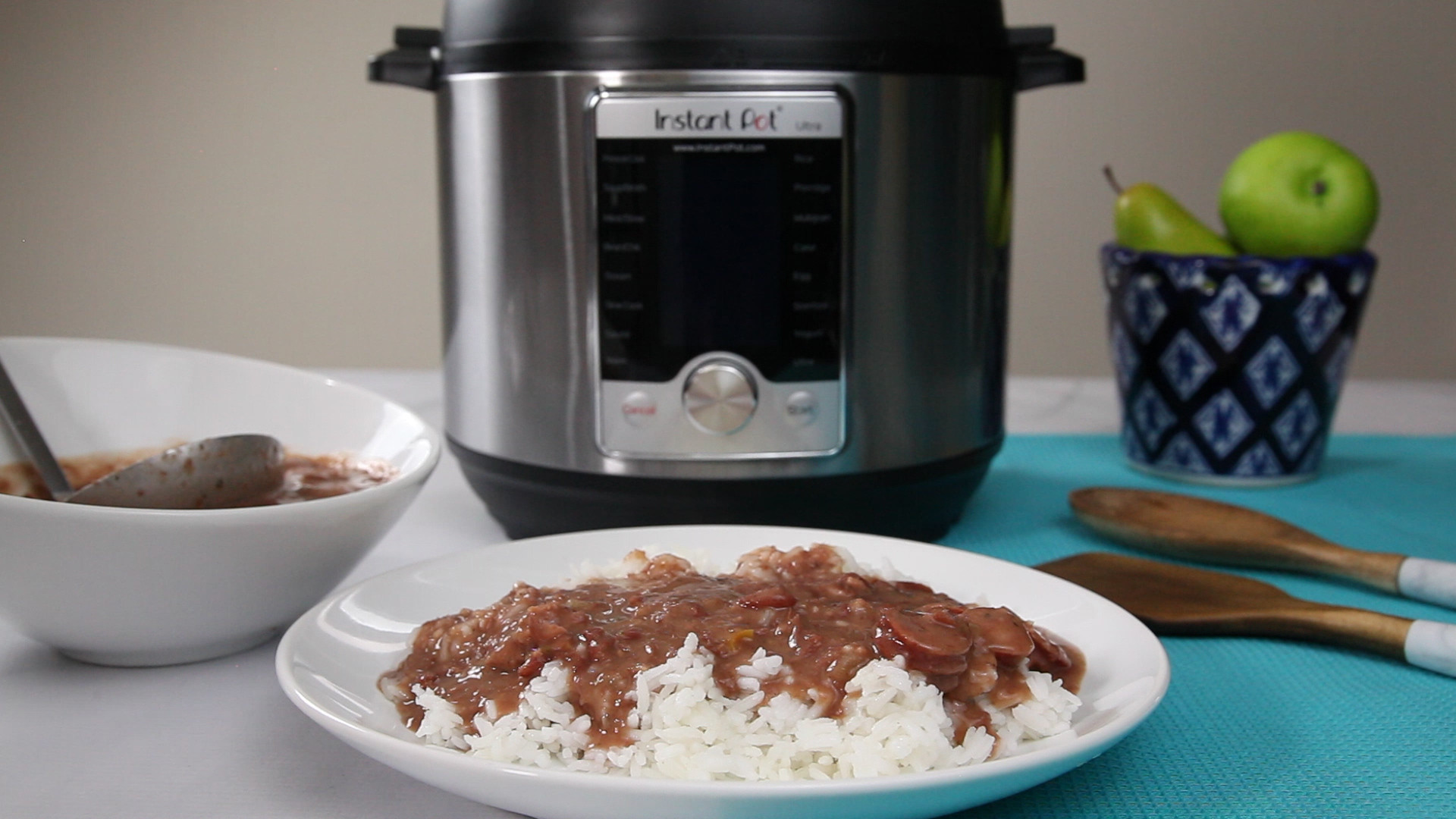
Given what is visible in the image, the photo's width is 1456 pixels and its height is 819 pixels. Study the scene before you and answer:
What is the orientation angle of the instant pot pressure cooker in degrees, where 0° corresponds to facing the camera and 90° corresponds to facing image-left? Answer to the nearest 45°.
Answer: approximately 0°

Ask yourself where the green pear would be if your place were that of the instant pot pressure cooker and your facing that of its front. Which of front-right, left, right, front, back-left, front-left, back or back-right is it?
back-left

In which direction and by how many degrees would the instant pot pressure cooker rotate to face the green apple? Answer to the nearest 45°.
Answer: approximately 135° to its left
